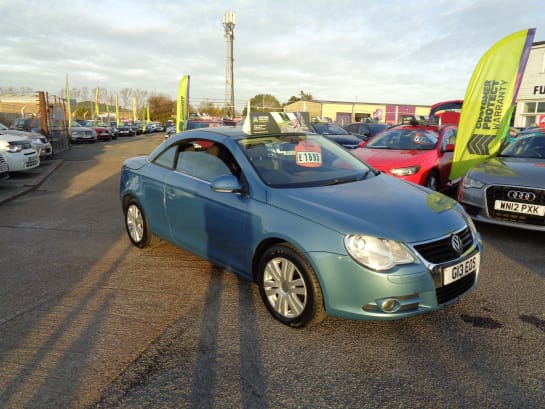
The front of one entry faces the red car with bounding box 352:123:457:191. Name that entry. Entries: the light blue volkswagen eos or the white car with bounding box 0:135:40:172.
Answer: the white car

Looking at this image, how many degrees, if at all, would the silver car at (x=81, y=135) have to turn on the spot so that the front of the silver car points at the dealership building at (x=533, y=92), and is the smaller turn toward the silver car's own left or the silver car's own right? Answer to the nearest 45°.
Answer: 0° — it already faces it

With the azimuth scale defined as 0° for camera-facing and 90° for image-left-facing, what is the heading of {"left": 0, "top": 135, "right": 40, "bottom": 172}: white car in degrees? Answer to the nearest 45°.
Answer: approximately 315°

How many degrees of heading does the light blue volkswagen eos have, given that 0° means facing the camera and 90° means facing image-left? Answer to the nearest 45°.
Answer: approximately 315°

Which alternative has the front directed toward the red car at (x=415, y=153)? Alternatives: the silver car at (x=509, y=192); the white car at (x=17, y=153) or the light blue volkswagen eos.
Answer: the white car

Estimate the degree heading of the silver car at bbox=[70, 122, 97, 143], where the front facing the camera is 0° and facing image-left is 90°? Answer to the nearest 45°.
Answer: approximately 315°

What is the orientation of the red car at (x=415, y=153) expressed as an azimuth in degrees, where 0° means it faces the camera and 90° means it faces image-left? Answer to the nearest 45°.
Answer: approximately 45°

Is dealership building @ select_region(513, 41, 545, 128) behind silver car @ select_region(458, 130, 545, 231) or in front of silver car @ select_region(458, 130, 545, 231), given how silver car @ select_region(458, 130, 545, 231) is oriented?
behind

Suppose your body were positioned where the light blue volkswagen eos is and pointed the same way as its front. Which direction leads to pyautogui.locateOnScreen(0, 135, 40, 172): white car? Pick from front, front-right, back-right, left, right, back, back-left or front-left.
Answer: back

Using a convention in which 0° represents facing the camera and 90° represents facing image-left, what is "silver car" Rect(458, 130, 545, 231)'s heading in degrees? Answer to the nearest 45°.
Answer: approximately 45°
